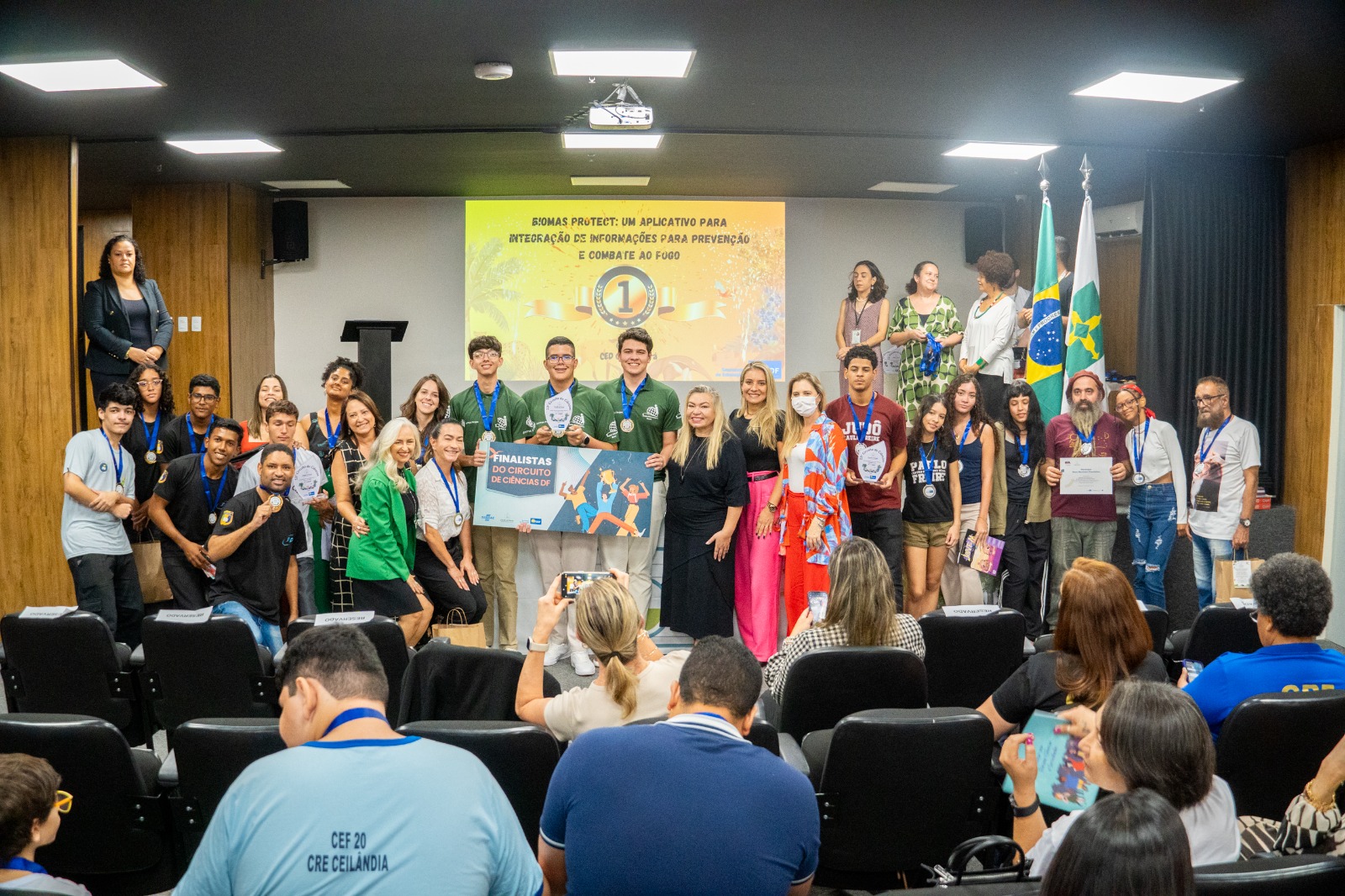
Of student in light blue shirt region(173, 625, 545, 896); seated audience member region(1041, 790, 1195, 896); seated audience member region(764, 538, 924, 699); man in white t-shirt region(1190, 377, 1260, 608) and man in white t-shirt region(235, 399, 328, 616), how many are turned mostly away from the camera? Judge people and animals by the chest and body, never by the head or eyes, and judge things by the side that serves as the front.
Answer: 3

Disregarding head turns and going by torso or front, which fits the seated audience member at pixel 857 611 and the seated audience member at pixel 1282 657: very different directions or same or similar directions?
same or similar directions

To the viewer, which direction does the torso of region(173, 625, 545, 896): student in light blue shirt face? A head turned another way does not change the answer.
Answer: away from the camera

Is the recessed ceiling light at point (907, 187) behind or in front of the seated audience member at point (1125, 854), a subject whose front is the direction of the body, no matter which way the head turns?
in front

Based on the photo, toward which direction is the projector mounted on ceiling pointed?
away from the camera

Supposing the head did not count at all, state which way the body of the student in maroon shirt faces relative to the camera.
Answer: toward the camera

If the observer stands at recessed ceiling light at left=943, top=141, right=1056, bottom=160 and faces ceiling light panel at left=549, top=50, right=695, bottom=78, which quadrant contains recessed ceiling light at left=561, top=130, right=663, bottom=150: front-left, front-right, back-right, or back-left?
front-right

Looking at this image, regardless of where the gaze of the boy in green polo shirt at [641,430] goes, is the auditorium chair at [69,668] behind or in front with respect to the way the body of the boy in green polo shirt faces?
in front

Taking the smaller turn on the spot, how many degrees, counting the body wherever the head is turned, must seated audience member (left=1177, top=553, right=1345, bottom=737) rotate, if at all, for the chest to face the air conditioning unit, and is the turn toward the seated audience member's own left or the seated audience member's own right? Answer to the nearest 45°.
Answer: approximately 45° to the seated audience member's own right

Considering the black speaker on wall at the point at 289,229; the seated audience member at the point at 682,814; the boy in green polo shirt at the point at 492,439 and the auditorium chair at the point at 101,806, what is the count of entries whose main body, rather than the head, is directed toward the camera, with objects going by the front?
2

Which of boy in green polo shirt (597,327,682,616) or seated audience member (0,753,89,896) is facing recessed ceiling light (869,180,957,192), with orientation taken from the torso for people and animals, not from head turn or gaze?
the seated audience member

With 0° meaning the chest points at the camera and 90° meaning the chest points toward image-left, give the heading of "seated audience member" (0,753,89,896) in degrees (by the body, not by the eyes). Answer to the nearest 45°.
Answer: approximately 225°

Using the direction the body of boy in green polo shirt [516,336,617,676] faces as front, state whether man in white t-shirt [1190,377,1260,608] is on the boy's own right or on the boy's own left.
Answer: on the boy's own left

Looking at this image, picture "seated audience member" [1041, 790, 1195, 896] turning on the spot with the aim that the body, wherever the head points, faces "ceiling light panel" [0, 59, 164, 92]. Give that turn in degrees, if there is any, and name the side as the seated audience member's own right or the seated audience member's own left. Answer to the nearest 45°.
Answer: approximately 45° to the seated audience member's own left

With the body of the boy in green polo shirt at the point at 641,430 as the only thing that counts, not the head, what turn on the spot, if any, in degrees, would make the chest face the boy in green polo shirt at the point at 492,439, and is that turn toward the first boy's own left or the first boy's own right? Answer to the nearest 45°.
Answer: approximately 90° to the first boy's own right
